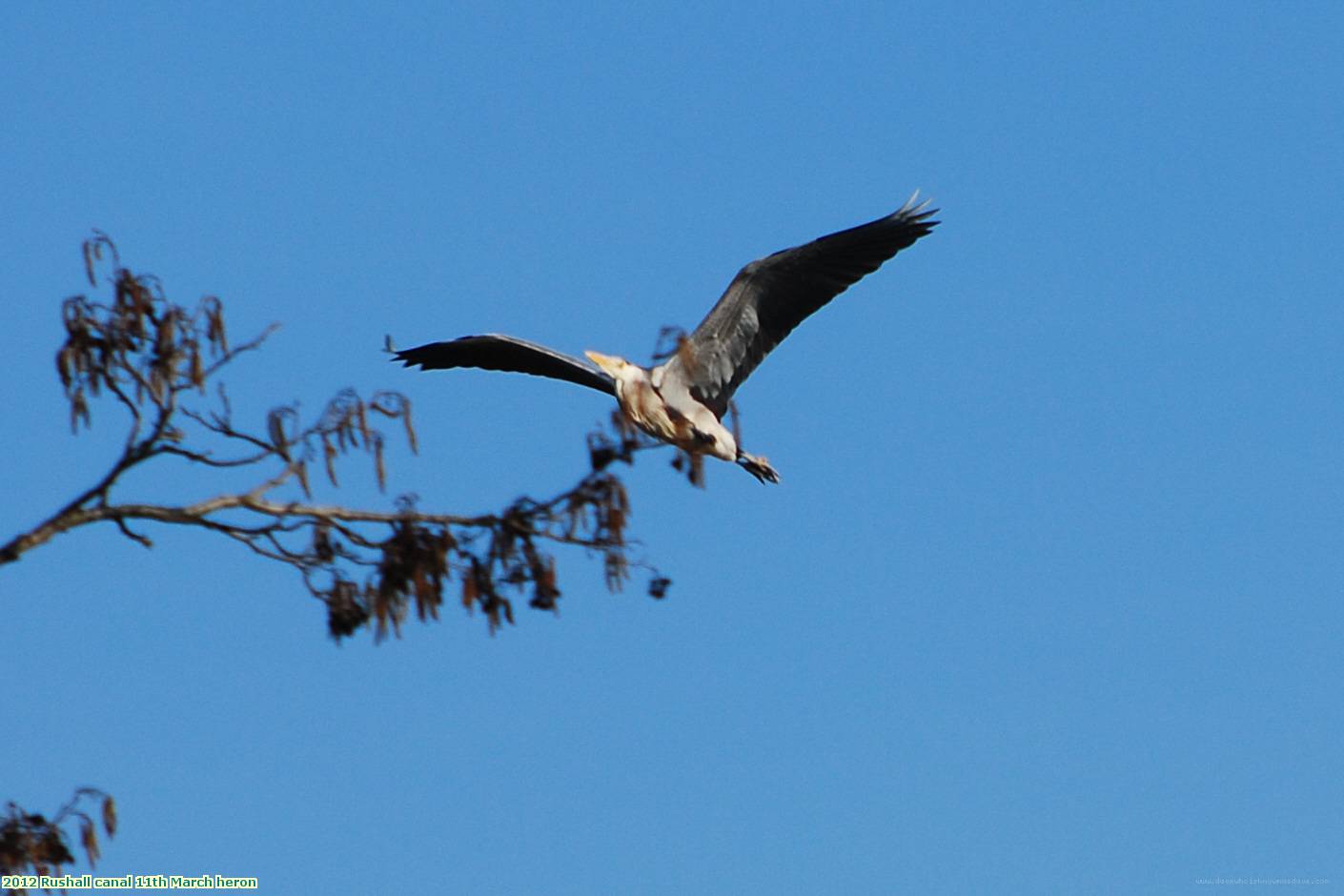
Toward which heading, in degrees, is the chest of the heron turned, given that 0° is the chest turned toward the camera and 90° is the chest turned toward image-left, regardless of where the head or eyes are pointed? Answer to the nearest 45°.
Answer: approximately 45°
